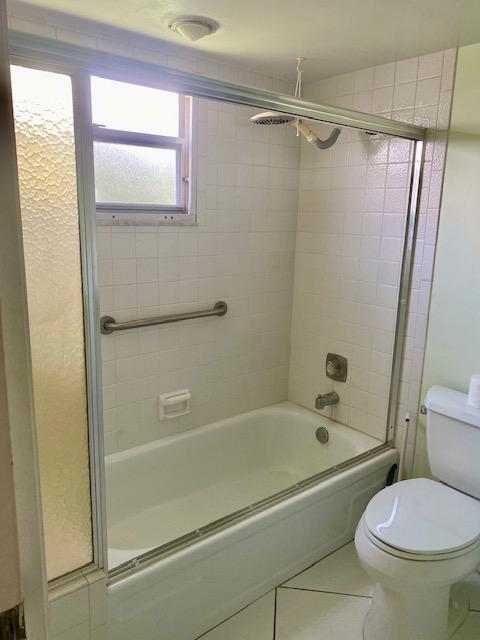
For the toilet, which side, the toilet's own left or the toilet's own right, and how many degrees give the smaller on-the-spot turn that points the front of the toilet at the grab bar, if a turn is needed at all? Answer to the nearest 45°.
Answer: approximately 45° to the toilet's own right

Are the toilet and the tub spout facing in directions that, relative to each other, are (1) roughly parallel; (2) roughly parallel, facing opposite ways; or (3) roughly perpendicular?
roughly parallel

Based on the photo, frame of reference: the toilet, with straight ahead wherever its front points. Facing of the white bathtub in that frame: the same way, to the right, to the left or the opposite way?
to the left

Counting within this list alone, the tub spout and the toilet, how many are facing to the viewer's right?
0

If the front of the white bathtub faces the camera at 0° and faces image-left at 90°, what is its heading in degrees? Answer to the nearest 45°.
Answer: approximately 315°

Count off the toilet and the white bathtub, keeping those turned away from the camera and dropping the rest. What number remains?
0

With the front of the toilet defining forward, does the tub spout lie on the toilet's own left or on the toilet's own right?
on the toilet's own right

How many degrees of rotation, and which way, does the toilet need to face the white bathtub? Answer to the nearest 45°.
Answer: approximately 45° to its right

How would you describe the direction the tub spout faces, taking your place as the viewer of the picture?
facing the viewer and to the left of the viewer

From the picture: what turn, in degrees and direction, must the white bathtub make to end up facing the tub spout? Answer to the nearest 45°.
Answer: approximately 90° to its left

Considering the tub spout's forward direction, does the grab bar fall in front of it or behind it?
in front

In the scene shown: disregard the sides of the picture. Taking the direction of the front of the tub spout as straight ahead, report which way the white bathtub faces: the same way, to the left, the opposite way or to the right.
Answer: to the left

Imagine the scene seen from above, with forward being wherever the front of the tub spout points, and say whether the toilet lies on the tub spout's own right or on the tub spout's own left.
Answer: on the tub spout's own left
